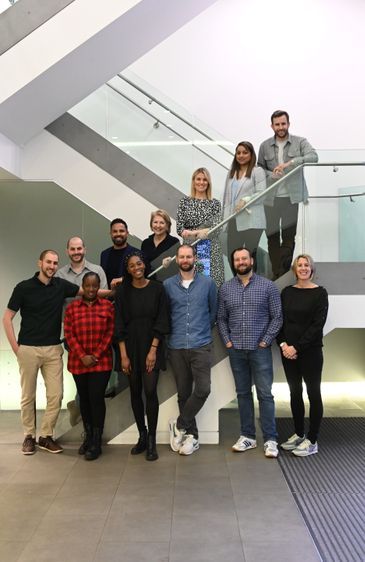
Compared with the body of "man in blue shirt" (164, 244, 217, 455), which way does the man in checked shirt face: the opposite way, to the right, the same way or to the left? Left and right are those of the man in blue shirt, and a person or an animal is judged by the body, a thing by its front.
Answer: the same way

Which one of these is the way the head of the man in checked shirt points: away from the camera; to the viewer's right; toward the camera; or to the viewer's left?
toward the camera

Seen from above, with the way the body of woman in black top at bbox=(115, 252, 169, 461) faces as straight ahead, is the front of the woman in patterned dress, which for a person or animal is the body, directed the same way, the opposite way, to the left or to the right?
the same way

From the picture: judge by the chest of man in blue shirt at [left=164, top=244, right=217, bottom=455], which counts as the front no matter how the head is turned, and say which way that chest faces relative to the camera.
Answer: toward the camera

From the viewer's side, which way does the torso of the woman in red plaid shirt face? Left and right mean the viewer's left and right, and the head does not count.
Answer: facing the viewer

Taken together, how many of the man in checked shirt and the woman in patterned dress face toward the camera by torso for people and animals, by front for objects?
2

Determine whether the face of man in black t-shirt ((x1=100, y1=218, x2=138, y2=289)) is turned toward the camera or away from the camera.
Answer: toward the camera

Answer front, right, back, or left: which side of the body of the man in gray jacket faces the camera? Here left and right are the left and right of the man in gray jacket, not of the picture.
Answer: front

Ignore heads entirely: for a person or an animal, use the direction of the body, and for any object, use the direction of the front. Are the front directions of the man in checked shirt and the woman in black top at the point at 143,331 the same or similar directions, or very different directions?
same or similar directions

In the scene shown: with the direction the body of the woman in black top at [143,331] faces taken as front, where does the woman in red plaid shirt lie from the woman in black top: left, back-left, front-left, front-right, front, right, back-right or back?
right

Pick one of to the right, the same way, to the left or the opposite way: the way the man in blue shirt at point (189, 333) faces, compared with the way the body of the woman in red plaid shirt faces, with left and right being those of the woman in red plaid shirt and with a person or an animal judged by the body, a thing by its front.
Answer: the same way

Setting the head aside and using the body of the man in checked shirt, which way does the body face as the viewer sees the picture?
toward the camera

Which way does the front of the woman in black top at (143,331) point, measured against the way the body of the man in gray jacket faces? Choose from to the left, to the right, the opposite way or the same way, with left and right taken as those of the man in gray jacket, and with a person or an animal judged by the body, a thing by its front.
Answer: the same way

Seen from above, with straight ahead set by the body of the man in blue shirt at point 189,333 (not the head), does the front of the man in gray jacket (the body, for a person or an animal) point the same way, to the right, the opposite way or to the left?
the same way

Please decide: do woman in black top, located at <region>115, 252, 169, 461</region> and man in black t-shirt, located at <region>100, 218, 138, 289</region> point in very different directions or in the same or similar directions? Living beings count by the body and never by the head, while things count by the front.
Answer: same or similar directions
